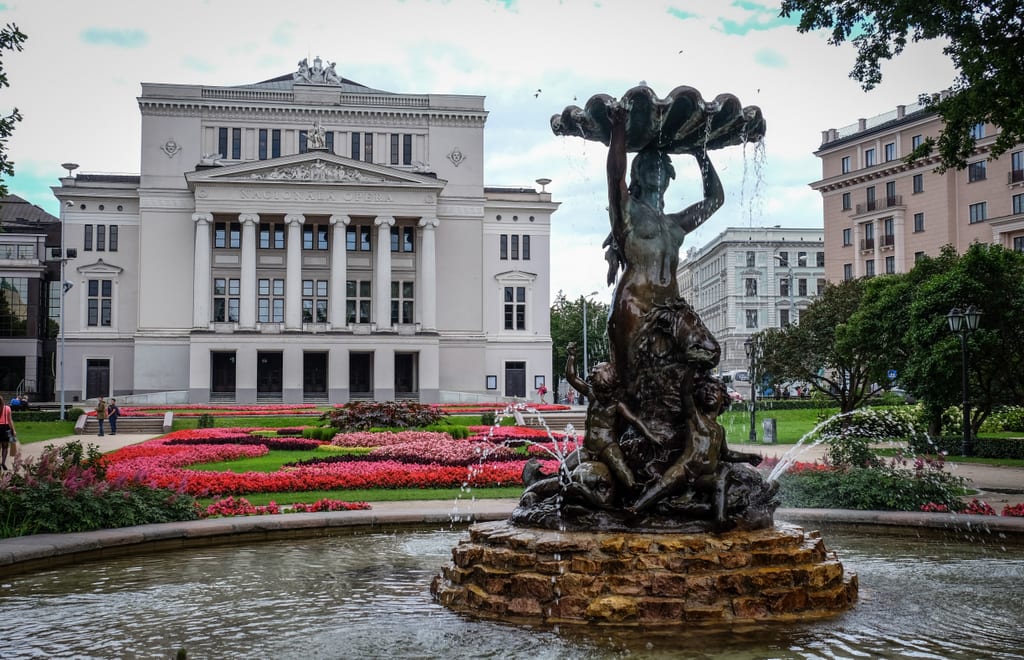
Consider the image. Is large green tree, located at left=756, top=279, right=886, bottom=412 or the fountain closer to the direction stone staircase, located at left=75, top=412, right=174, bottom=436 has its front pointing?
the fountain

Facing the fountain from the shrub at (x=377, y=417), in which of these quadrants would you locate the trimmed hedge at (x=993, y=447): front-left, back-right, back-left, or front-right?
front-left

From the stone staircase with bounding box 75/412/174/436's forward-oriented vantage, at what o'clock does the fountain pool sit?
The fountain pool is roughly at 12 o'clock from the stone staircase.

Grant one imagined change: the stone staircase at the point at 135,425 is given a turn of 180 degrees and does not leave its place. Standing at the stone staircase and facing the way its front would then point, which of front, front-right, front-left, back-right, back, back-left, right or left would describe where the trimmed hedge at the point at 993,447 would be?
back-right

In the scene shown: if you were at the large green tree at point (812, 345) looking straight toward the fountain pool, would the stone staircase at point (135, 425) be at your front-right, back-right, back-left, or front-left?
front-right

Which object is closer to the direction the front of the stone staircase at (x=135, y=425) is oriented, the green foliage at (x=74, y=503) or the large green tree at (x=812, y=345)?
the green foliage

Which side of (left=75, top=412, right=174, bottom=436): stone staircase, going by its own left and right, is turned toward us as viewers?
front

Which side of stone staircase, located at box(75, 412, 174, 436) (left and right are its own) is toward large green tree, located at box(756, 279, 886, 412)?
left

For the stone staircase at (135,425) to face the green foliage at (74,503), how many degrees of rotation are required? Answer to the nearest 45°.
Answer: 0° — it already faces it

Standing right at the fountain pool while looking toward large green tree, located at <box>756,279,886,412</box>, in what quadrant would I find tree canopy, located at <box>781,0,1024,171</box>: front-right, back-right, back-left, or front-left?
front-right

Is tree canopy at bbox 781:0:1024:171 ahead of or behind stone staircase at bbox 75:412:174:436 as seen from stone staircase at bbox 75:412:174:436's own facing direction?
ahead
